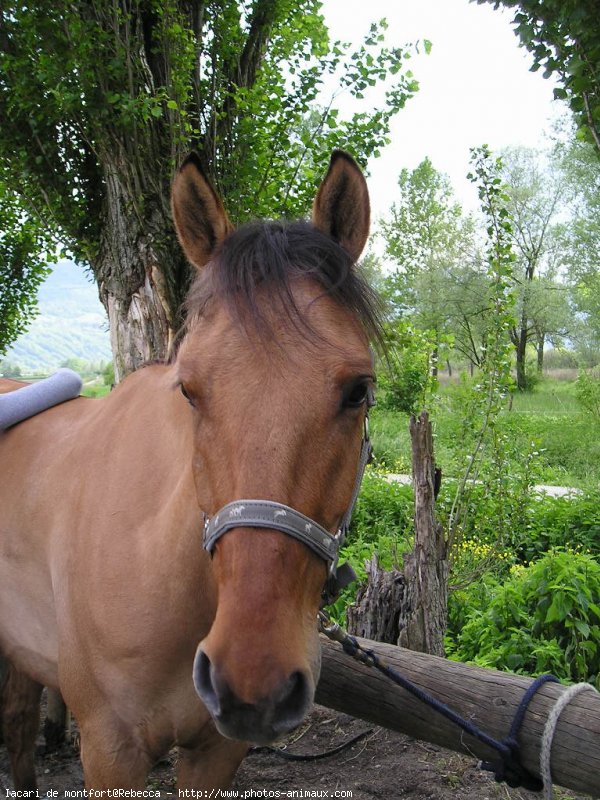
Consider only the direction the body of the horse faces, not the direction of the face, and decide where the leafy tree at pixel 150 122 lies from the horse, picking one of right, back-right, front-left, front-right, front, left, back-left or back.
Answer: back-left

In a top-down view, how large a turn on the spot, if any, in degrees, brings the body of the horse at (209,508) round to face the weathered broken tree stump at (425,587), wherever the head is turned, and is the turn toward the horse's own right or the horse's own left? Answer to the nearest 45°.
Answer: approximately 90° to the horse's own left

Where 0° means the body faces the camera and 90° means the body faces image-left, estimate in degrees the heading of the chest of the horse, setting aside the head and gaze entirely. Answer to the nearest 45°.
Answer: approximately 315°

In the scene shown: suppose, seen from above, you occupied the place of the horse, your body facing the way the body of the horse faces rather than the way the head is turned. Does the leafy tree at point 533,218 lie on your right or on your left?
on your left

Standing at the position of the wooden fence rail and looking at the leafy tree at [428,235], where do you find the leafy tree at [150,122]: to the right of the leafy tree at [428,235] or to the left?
left

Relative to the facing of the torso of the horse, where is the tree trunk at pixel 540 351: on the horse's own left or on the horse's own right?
on the horse's own left

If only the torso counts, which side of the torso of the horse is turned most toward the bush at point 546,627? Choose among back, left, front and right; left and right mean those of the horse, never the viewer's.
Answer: left

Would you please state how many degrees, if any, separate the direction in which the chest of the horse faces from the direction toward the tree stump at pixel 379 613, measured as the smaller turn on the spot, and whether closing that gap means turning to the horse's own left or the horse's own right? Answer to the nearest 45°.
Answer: approximately 90° to the horse's own left

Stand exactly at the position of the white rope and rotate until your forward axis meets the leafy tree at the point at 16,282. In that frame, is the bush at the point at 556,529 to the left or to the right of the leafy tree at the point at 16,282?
right

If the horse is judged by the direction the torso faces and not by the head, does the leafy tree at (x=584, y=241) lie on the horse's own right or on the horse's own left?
on the horse's own left
